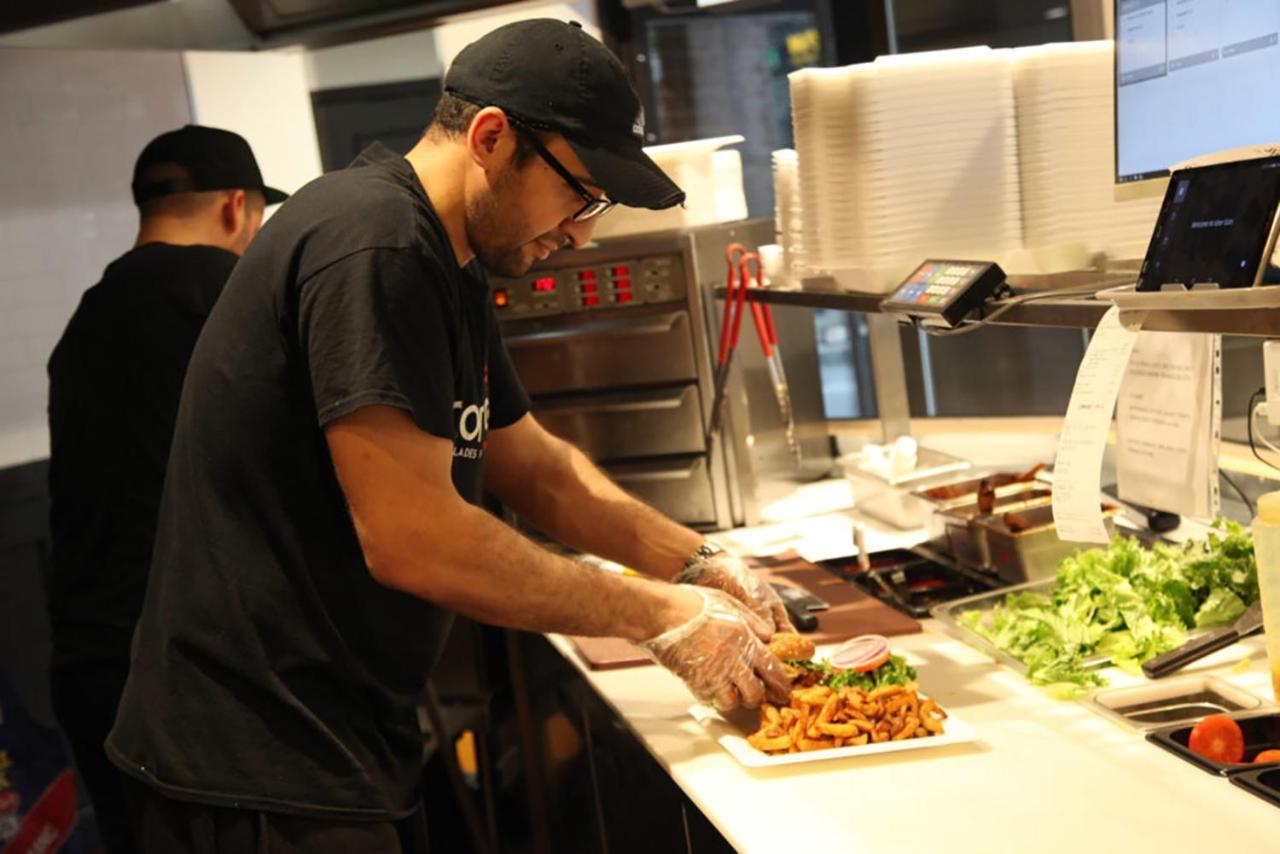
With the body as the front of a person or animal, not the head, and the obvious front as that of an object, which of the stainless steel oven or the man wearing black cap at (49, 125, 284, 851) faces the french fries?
the stainless steel oven

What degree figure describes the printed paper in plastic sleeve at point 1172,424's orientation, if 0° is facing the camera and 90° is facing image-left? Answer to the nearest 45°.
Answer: approximately 45°

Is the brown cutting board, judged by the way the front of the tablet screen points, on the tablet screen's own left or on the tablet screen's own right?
on the tablet screen's own right

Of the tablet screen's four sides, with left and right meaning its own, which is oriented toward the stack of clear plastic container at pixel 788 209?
right

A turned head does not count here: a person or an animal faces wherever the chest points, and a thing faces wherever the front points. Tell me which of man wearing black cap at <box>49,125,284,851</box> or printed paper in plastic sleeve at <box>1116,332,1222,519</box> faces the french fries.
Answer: the printed paper in plastic sleeve

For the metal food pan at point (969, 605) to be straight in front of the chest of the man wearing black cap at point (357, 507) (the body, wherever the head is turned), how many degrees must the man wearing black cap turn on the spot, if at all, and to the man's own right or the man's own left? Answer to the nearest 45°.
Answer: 0° — they already face it

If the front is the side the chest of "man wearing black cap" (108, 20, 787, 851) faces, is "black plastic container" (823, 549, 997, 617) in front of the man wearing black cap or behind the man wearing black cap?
in front

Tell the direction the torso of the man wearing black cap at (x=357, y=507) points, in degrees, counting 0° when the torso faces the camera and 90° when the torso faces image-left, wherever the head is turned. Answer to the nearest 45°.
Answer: approximately 270°

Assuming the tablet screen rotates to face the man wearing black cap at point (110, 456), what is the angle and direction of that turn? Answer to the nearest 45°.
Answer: approximately 45° to its right

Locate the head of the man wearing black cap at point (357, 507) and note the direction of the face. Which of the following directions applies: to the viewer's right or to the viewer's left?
to the viewer's right
